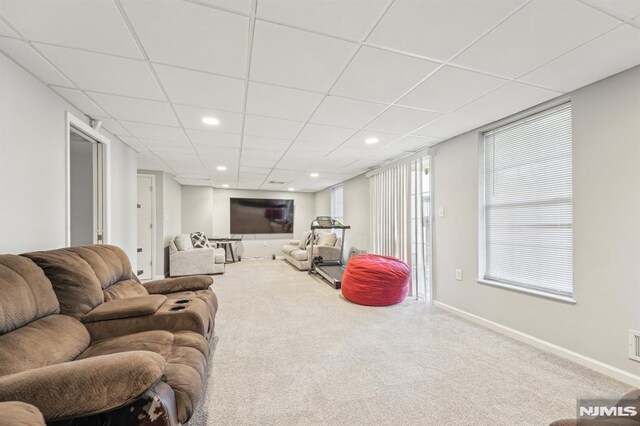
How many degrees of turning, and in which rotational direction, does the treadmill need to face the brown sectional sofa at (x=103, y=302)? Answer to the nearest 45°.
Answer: approximately 135° to its left

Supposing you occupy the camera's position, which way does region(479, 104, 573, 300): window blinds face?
facing the viewer and to the left of the viewer

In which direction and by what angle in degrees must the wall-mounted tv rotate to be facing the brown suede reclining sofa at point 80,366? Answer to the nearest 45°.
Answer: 0° — it already faces it

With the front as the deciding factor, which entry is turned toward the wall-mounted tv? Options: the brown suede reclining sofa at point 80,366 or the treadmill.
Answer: the treadmill

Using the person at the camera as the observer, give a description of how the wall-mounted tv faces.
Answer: facing the viewer

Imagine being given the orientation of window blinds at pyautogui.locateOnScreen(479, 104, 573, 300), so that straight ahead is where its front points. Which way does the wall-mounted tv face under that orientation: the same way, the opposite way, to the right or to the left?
to the left

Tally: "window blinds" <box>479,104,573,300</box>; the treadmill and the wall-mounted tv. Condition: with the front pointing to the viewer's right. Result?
0

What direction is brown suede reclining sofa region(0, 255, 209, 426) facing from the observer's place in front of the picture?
facing the viewer and to the right of the viewer

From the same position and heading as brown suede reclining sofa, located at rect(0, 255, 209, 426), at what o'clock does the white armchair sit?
The white armchair is roughly at 8 o'clock from the brown suede reclining sofa.

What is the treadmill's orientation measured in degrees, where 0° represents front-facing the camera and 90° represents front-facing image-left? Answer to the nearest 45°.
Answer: approximately 135°

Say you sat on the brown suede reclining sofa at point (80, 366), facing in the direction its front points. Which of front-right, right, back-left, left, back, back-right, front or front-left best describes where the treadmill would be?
left

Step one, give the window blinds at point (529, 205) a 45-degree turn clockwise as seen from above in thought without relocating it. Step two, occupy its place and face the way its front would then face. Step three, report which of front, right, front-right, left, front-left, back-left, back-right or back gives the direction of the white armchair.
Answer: front

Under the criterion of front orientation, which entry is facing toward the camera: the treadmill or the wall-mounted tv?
the wall-mounted tv

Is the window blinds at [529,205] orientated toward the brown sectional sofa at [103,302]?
yes
